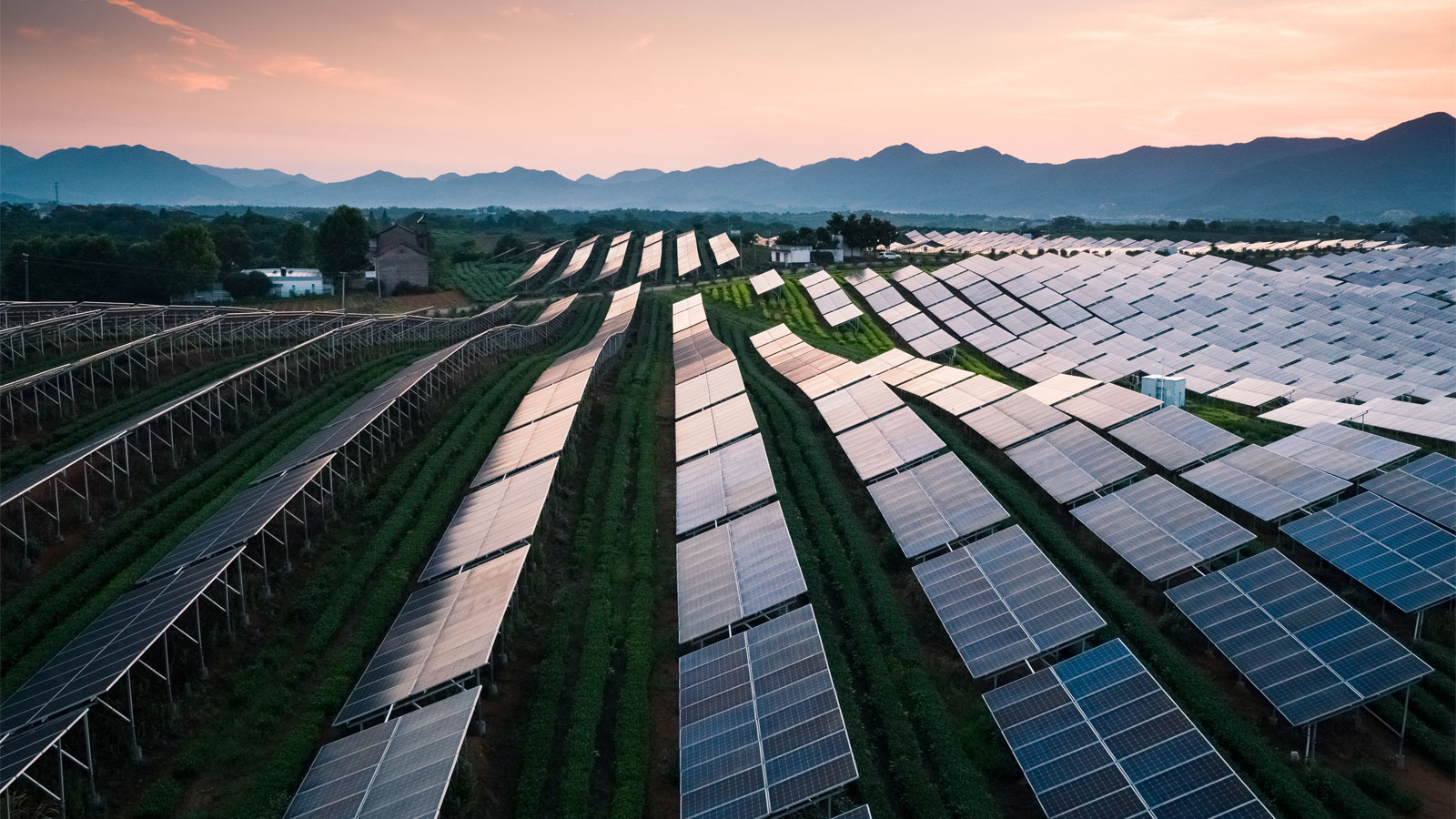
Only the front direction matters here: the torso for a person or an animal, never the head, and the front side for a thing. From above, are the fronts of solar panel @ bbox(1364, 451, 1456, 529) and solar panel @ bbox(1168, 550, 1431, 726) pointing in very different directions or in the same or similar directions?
same or similar directions

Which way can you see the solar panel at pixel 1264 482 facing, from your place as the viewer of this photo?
facing the viewer and to the left of the viewer

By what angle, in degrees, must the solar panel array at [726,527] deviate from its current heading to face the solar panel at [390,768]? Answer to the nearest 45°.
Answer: approximately 45° to its left

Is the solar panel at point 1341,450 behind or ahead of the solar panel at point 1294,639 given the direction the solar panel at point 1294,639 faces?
behind

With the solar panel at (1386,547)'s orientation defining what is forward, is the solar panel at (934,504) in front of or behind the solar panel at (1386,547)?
in front

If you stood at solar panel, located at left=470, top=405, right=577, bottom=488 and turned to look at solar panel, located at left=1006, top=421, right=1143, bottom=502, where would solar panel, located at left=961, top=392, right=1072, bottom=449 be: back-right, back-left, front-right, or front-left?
front-left

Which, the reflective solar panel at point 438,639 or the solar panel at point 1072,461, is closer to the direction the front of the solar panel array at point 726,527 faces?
the reflective solar panel

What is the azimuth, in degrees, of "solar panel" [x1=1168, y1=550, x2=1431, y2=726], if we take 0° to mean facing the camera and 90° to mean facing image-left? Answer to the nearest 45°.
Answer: approximately 45°
